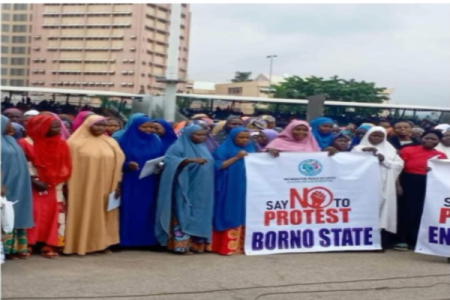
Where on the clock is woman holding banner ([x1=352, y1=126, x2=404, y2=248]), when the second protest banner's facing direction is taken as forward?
The woman holding banner is roughly at 4 o'clock from the second protest banner.

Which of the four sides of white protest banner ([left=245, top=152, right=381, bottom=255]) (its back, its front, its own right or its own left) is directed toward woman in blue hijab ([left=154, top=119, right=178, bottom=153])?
right

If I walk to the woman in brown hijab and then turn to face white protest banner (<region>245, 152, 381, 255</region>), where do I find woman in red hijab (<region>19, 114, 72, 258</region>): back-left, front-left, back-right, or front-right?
back-right

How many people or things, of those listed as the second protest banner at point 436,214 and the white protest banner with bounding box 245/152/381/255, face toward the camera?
2

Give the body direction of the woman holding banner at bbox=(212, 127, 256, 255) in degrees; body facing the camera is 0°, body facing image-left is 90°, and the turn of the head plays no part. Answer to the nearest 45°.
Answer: approximately 315°

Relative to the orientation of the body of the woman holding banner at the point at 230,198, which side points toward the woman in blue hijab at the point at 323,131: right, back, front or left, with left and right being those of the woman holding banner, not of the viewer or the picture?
left

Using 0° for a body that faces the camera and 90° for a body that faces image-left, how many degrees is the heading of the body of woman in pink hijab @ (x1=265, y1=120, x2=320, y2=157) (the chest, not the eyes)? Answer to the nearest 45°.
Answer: approximately 0°

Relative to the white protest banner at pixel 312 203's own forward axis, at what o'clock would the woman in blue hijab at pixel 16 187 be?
The woman in blue hijab is roughly at 2 o'clock from the white protest banner.

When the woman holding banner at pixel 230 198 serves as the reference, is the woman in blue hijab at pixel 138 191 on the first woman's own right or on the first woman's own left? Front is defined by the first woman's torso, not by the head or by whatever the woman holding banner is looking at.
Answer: on the first woman's own right

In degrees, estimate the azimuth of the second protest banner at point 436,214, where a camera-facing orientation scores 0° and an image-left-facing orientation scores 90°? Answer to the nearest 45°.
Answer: approximately 0°

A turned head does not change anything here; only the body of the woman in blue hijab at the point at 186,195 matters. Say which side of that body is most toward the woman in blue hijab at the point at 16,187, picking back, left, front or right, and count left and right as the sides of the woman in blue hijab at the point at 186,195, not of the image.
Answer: right
